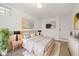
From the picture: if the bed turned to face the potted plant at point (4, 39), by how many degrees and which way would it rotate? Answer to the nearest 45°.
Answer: approximately 135° to its right

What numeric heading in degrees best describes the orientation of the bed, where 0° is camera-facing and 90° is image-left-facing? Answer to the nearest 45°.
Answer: approximately 315°

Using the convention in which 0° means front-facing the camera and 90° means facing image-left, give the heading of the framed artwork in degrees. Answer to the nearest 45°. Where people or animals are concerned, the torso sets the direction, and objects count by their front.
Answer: approximately 315°
